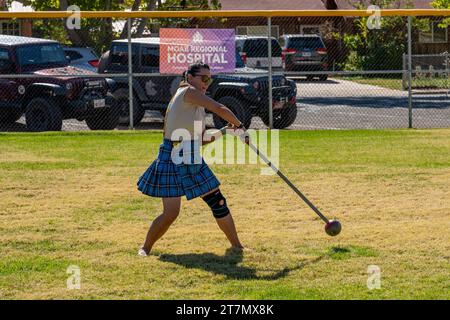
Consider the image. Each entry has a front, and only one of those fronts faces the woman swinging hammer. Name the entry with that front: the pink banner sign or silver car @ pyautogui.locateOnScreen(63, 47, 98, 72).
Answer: the pink banner sign

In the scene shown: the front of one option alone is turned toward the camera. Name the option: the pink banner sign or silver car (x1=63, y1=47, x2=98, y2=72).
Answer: the pink banner sign

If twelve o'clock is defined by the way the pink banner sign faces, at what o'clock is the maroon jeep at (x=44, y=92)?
The maroon jeep is roughly at 3 o'clock from the pink banner sign.

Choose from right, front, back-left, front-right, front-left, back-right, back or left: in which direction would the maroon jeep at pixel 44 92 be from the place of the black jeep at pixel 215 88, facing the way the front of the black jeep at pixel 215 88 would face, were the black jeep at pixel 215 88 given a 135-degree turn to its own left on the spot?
left

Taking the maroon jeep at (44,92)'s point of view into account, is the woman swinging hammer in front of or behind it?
in front

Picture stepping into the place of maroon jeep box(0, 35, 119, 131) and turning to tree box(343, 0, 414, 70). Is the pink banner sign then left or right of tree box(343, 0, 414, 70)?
right

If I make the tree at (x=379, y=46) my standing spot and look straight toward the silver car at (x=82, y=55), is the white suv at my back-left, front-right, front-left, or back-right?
front-left

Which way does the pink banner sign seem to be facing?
toward the camera

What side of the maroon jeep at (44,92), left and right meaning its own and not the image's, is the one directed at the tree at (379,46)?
left

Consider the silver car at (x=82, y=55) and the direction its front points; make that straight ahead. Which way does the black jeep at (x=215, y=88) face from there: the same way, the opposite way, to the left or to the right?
the opposite way

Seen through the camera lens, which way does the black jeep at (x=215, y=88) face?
facing the viewer and to the right of the viewer

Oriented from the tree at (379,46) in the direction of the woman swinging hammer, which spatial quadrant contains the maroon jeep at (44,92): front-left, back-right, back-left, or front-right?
front-right

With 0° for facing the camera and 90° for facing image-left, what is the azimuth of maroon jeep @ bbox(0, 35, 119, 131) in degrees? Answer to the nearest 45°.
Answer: approximately 315°

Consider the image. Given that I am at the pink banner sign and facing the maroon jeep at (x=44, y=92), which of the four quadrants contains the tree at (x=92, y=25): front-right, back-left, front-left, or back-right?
front-right
